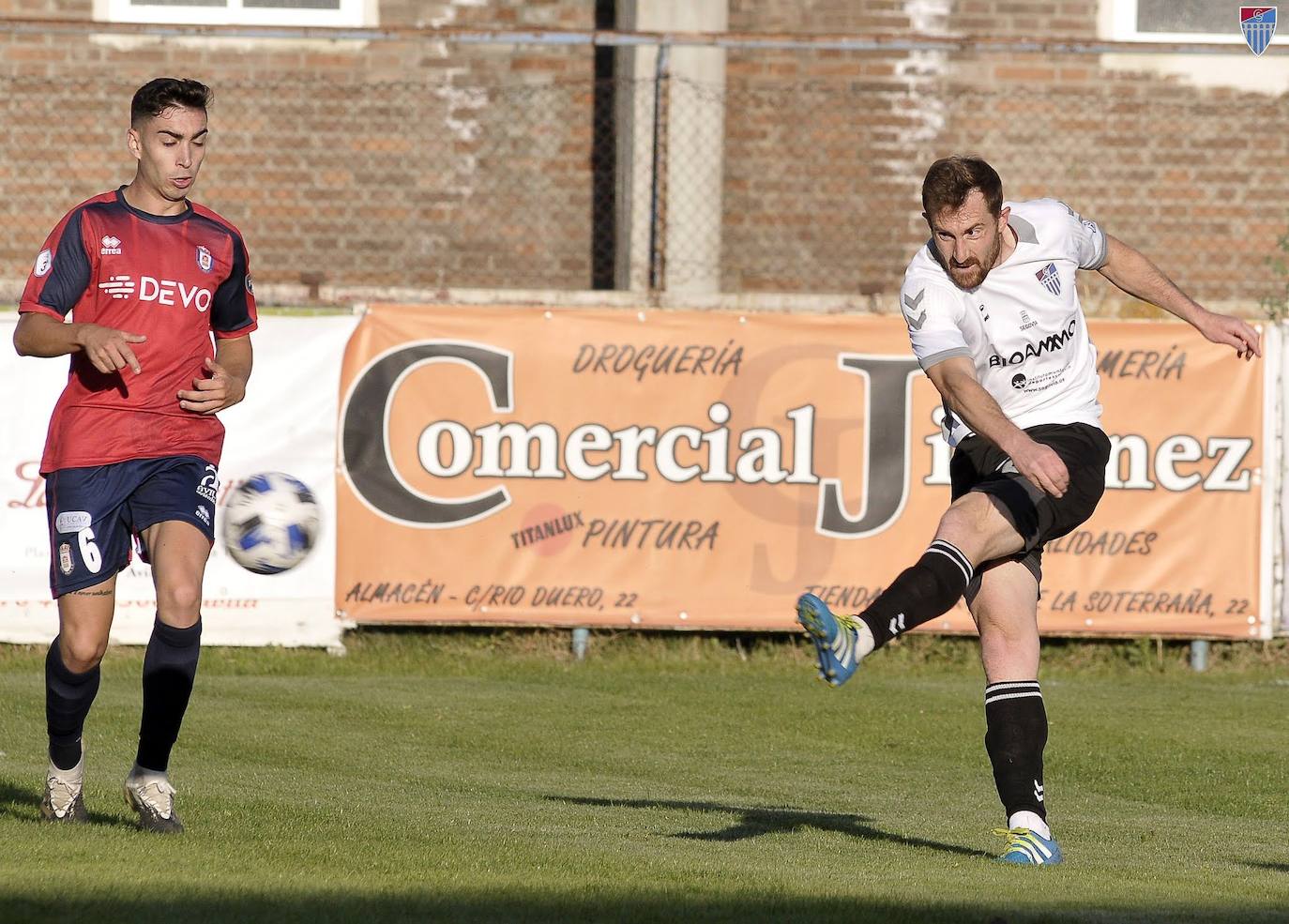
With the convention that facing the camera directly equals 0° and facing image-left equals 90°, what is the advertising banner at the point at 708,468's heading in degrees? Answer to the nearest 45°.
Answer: approximately 0°

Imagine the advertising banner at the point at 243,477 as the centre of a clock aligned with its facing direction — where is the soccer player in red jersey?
The soccer player in red jersey is roughly at 12 o'clock from the advertising banner.

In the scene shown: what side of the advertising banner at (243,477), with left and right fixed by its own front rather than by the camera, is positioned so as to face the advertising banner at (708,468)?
left

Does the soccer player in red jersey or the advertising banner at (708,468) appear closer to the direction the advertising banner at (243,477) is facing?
the soccer player in red jersey

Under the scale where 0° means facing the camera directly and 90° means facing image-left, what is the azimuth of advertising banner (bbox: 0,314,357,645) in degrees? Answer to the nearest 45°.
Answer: approximately 0°

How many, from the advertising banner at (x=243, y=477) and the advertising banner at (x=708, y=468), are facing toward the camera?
2

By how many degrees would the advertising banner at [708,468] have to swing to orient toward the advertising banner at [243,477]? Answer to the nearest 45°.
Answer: approximately 90° to its right

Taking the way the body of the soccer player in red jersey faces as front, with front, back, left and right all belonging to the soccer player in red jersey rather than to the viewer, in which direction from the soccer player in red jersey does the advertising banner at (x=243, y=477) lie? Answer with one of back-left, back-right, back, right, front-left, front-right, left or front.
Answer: back-left

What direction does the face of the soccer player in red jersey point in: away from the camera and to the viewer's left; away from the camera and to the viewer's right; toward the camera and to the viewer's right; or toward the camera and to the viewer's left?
toward the camera and to the viewer's right
